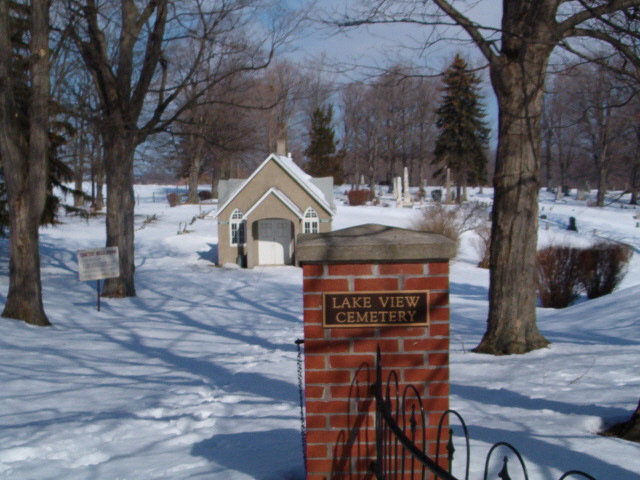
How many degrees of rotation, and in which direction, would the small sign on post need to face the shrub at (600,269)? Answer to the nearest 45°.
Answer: approximately 90° to its left

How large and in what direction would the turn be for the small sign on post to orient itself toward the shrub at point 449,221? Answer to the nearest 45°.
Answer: approximately 135° to its left

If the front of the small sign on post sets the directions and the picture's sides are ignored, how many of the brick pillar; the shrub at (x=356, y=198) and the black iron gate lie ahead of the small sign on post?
2

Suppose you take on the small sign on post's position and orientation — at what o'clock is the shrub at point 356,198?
The shrub is roughly at 7 o'clock from the small sign on post.

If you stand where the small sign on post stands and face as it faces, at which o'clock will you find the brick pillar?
The brick pillar is roughly at 12 o'clock from the small sign on post.

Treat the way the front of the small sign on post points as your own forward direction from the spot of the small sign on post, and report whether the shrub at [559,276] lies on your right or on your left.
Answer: on your left

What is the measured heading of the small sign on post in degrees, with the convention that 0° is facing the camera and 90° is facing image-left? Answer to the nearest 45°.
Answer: approximately 0°

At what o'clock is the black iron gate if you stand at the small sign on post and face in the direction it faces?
The black iron gate is roughly at 12 o'clock from the small sign on post.

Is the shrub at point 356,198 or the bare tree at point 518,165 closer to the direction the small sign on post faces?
the bare tree

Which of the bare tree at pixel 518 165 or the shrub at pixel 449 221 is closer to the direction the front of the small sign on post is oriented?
the bare tree
